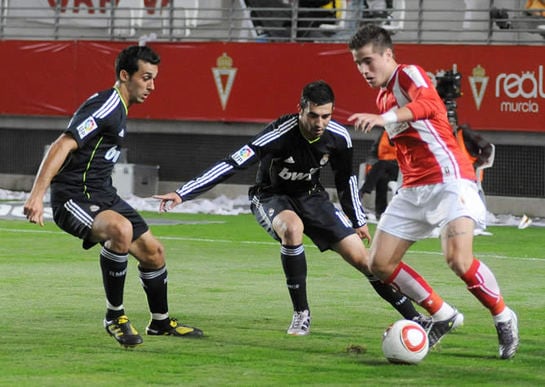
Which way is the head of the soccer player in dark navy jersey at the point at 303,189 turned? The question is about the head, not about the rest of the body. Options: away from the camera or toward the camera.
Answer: toward the camera

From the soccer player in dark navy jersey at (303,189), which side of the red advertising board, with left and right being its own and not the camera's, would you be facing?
front

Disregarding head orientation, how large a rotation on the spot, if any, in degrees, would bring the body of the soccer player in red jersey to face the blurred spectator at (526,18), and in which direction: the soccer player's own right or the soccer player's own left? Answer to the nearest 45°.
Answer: approximately 135° to the soccer player's own right

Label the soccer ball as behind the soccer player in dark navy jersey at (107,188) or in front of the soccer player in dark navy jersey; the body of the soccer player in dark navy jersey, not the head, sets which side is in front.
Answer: in front

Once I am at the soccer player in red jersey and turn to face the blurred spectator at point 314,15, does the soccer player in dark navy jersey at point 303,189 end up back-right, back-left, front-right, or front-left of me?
front-left

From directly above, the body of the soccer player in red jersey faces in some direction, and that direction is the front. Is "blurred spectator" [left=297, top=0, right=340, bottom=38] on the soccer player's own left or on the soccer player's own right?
on the soccer player's own right

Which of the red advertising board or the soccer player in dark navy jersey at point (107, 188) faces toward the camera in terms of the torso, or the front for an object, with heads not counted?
the red advertising board

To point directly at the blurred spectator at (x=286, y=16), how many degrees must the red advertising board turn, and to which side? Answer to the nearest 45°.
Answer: approximately 180°

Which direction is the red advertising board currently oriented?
toward the camera

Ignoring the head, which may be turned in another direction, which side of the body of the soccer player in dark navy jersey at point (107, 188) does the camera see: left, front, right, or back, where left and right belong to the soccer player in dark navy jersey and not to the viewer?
right

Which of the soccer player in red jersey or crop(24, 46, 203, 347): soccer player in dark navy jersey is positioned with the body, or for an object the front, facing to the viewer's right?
the soccer player in dark navy jersey

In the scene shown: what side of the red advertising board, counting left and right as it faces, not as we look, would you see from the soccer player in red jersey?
front

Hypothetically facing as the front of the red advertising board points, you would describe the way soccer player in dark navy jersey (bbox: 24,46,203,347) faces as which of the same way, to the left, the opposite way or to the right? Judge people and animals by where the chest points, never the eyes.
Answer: to the left

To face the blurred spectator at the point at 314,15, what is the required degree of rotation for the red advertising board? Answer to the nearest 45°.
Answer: approximately 135° to its left

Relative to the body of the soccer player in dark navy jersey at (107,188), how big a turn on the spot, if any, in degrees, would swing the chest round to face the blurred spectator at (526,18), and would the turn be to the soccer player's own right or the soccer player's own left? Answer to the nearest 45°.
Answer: approximately 45° to the soccer player's own left
